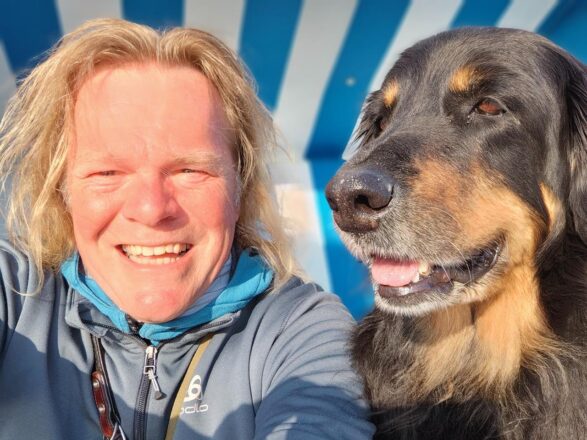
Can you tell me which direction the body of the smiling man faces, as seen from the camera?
toward the camera

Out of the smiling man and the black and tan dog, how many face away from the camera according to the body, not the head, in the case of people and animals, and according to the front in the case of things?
0

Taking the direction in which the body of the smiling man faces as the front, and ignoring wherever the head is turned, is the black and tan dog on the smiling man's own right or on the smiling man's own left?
on the smiling man's own left

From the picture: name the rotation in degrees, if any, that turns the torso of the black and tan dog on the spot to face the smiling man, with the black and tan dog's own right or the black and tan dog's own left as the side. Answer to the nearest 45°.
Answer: approximately 45° to the black and tan dog's own right
